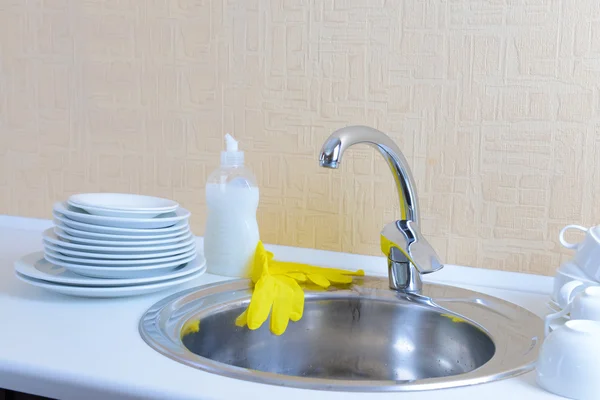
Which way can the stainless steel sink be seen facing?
toward the camera

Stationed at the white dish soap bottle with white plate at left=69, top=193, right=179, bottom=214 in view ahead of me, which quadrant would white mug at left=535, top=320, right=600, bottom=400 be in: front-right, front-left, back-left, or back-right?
back-left

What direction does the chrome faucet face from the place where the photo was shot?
facing the viewer and to the left of the viewer
